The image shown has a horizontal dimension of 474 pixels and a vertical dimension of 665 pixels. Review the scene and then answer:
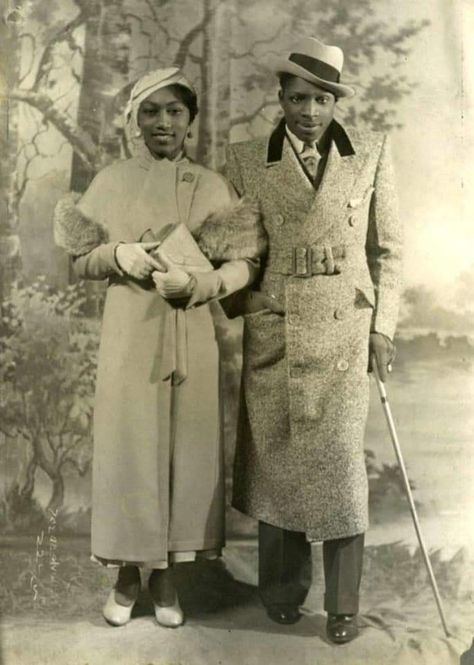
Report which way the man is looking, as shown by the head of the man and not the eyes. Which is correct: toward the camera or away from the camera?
toward the camera

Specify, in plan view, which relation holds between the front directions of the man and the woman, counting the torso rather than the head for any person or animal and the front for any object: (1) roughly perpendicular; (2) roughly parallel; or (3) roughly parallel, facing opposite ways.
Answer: roughly parallel

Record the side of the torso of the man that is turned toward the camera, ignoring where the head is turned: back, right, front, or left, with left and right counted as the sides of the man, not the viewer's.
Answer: front

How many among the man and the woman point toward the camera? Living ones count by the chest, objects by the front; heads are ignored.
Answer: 2

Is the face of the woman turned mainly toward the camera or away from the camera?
toward the camera
